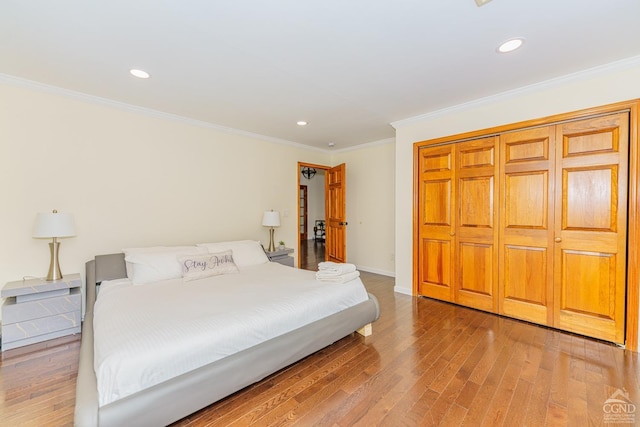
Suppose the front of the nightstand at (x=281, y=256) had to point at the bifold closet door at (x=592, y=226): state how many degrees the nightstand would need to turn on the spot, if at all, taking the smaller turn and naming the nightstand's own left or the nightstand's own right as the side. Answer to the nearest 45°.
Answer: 0° — it already faces it

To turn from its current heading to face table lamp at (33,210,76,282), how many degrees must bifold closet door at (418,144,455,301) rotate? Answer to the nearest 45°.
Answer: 0° — it already faces it

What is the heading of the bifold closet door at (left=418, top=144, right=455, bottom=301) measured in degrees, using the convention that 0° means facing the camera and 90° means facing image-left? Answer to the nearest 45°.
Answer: approximately 45°

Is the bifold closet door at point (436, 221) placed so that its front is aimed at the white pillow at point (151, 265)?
yes

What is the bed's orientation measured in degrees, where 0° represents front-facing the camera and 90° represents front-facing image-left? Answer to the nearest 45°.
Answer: approximately 315°

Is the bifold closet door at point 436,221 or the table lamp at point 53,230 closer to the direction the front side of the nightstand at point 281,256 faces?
the bifold closet door

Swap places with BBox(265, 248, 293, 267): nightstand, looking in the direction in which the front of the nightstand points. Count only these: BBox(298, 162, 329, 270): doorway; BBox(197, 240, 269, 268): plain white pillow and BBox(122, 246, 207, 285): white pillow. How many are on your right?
2

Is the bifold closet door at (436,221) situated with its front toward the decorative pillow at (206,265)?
yes

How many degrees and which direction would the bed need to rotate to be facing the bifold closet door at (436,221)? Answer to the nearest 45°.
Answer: approximately 45° to its left

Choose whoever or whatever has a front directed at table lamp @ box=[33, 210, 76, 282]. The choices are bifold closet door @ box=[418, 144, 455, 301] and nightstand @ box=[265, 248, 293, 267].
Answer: the bifold closet door

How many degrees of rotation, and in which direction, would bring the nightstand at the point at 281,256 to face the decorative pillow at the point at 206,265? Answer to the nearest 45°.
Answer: approximately 90° to its right

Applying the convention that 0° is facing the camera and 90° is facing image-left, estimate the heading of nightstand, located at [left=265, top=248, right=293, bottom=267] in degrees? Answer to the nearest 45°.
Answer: approximately 315°
